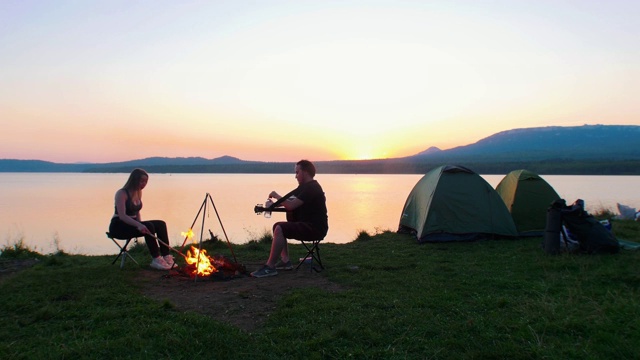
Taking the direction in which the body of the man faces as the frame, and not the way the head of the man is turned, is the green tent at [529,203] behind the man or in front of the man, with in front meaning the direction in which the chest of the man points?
behind

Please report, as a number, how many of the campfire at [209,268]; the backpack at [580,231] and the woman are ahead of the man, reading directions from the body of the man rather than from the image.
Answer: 2

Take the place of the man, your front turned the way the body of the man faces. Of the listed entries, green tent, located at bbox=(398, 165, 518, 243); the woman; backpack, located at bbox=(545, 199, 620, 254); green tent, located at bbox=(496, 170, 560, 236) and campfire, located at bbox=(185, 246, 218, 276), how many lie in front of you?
2

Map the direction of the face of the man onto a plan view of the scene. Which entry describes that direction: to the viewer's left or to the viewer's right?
to the viewer's left

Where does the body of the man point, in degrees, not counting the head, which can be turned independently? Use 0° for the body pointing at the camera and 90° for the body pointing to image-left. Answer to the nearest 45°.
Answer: approximately 90°

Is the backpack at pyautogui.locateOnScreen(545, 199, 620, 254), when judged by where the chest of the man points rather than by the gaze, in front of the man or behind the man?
behind

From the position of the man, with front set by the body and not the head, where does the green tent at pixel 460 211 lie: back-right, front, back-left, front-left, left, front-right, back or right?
back-right

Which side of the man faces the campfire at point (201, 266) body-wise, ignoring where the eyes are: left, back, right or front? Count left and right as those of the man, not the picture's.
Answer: front

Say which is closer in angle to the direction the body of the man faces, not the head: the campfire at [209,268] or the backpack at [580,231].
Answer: the campfire

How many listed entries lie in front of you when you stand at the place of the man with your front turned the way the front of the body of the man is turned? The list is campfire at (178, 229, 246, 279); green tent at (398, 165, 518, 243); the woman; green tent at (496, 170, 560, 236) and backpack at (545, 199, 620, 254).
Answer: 2

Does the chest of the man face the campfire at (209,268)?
yes

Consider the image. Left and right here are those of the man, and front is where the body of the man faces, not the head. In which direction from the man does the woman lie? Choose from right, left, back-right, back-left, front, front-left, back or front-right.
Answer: front
